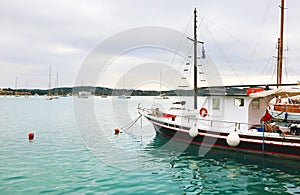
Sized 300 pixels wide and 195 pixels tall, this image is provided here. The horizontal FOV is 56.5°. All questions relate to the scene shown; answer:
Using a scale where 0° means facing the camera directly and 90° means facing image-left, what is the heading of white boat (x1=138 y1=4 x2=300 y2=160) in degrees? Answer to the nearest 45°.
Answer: approximately 135°

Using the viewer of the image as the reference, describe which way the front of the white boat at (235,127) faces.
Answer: facing away from the viewer and to the left of the viewer
